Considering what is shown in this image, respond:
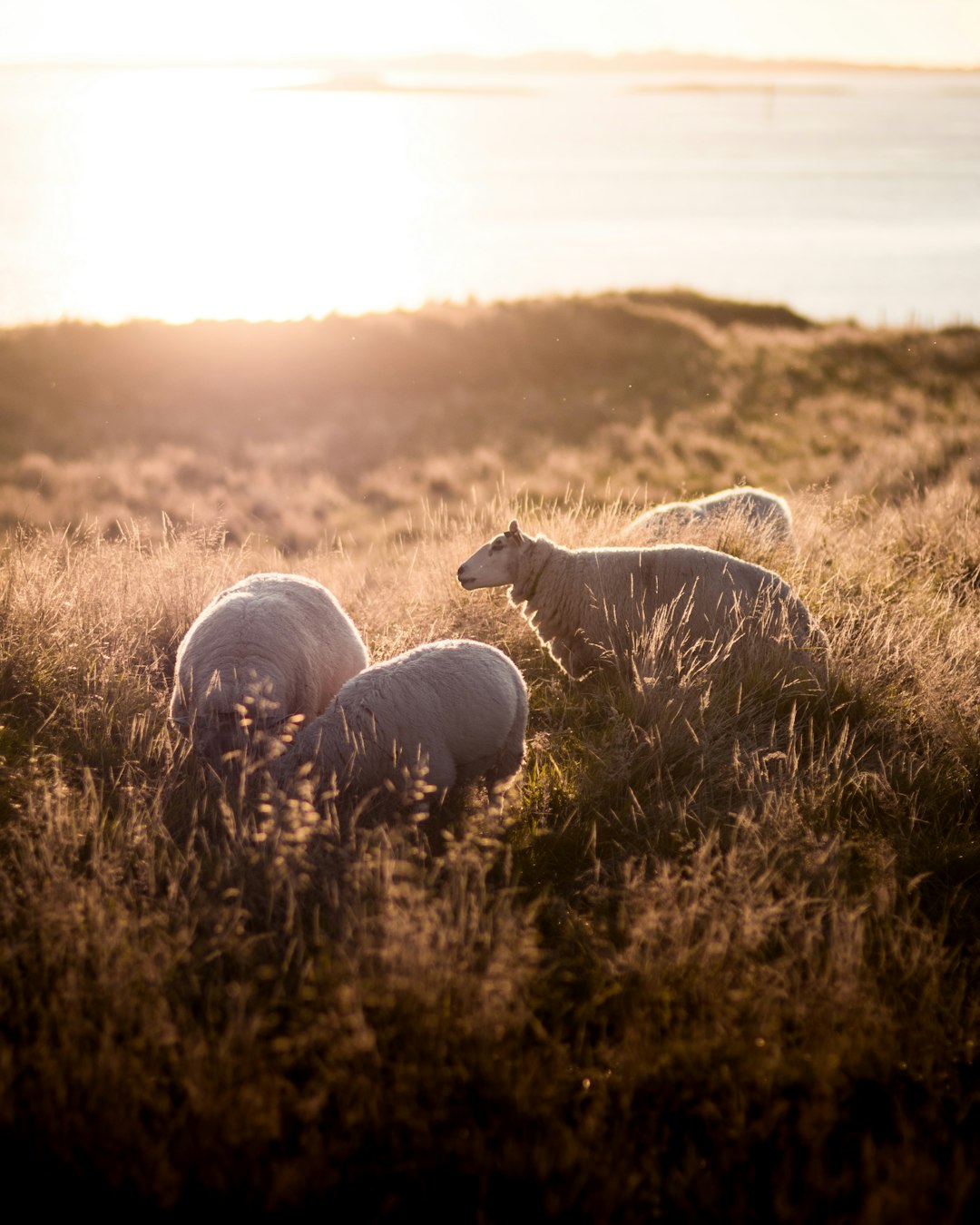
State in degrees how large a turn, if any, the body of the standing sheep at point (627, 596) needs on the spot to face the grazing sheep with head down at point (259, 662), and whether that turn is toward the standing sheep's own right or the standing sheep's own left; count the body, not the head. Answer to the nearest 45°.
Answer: approximately 45° to the standing sheep's own left

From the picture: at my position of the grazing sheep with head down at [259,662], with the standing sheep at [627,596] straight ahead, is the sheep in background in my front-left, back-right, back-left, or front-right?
front-left

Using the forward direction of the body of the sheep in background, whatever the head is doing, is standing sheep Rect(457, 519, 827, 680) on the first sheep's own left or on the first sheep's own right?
on the first sheep's own left

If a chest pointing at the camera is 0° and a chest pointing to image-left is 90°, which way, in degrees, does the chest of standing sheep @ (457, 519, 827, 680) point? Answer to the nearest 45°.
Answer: approximately 90°

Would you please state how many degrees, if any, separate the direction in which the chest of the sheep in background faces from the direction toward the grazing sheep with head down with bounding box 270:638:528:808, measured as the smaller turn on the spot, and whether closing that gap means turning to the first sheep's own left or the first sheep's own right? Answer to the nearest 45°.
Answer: approximately 90° to the first sheep's own left

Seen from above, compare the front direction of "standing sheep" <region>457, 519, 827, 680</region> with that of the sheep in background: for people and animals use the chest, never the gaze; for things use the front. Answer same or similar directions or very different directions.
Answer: same or similar directions

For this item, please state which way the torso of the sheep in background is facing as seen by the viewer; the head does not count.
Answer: to the viewer's left

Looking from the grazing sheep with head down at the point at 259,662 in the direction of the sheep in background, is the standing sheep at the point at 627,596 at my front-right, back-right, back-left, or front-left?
front-right

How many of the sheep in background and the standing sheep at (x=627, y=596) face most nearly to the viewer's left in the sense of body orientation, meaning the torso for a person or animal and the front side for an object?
2
